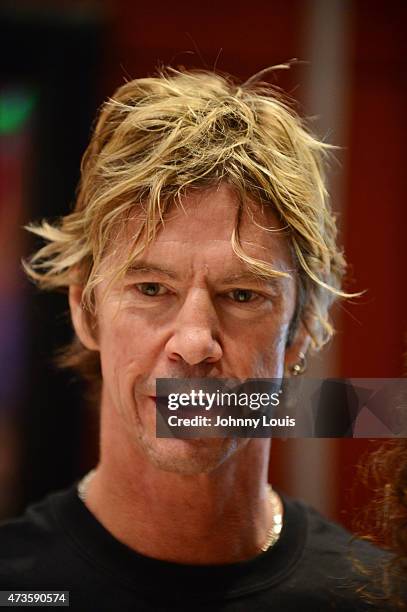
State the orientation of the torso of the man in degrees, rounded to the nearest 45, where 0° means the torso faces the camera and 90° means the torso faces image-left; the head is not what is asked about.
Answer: approximately 0°
